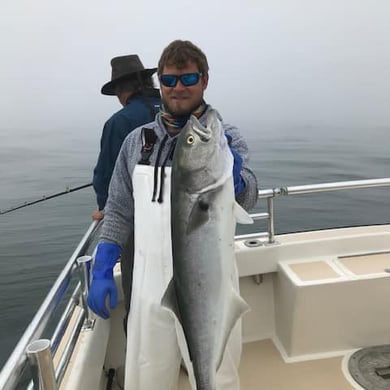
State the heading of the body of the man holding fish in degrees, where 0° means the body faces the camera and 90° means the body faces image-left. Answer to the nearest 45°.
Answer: approximately 0°
